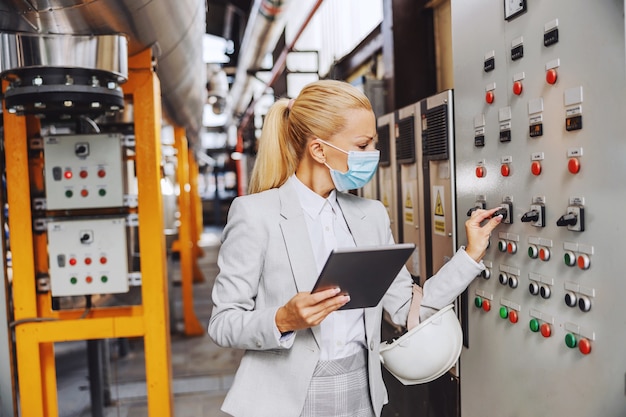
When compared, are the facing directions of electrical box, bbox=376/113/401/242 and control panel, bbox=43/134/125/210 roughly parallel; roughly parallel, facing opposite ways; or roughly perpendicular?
roughly perpendicular

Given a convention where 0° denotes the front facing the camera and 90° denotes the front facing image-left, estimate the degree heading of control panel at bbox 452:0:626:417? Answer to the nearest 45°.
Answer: approximately 45°

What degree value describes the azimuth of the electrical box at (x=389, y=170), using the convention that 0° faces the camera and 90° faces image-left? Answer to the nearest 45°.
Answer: approximately 45°

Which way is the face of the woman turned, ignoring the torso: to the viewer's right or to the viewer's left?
to the viewer's right

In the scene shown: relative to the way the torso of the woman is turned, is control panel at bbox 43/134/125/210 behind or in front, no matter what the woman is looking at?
behind

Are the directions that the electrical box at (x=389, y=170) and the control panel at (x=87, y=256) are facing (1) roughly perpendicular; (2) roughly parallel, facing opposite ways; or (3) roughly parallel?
roughly perpendicular

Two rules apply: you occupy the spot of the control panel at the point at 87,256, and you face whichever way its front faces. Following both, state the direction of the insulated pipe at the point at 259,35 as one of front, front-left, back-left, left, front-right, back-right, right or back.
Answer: back-left

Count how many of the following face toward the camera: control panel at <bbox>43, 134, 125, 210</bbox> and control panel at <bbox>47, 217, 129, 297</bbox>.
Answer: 2
